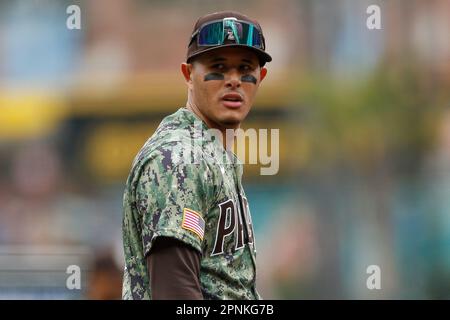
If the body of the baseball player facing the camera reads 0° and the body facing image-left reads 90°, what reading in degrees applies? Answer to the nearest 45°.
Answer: approximately 315°
